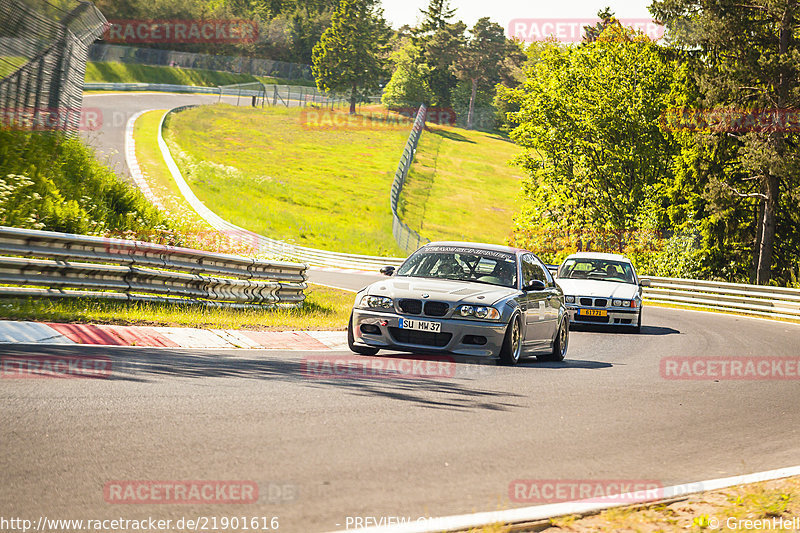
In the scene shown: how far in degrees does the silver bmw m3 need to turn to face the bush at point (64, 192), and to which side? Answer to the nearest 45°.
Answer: approximately 90° to its right

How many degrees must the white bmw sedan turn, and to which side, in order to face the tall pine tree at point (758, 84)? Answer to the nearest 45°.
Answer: approximately 180°

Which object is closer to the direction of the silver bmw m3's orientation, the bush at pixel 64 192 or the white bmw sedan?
the bush

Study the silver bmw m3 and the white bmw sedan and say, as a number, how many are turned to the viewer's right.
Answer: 0

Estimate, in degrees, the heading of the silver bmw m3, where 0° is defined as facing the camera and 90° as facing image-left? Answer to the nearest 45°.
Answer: approximately 45°

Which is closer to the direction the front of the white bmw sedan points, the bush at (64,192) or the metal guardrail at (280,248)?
the bush

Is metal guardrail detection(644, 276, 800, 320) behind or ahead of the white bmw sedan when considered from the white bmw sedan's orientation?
behind

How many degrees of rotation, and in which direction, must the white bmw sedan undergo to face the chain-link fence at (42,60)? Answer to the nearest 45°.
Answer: approximately 90° to its right

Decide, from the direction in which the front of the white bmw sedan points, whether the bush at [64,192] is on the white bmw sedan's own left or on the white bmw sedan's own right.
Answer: on the white bmw sedan's own right

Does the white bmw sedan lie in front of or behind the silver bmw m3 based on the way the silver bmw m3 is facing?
behind

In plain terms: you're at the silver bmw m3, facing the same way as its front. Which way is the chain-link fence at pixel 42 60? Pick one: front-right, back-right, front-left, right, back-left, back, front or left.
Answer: right

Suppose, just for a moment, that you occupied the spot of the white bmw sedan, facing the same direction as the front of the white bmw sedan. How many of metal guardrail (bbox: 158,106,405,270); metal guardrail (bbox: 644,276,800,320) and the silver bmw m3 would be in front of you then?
1

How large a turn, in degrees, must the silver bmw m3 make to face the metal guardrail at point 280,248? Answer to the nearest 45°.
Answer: approximately 135° to its right
